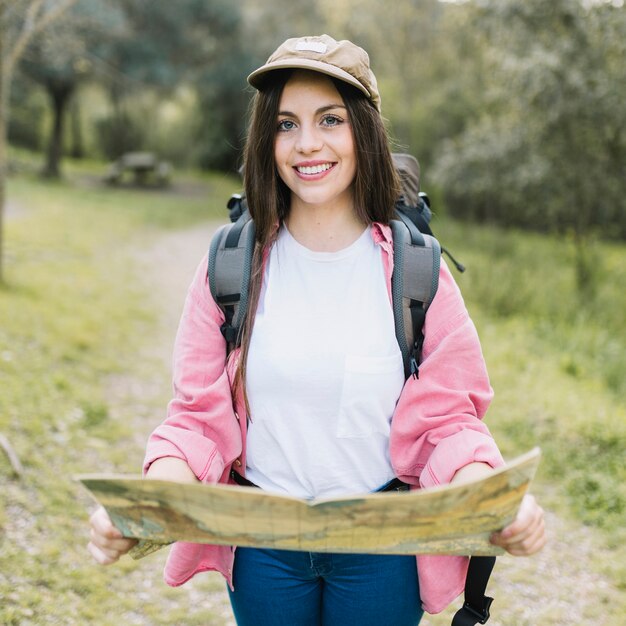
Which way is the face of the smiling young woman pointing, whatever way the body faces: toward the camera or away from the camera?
toward the camera

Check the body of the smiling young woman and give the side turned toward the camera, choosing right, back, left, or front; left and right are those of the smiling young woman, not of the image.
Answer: front

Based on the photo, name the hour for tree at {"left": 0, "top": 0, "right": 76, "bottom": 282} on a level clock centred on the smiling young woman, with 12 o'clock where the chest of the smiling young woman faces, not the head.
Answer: The tree is roughly at 5 o'clock from the smiling young woman.

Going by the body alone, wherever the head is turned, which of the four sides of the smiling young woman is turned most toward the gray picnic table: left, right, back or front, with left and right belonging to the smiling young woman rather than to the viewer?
back
